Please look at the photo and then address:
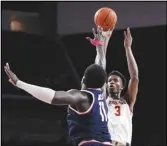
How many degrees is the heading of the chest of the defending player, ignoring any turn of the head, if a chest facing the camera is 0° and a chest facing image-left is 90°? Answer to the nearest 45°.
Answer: approximately 135°

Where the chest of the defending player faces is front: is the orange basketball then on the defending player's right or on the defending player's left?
on the defending player's right

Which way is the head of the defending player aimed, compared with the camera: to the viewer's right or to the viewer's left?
to the viewer's right
